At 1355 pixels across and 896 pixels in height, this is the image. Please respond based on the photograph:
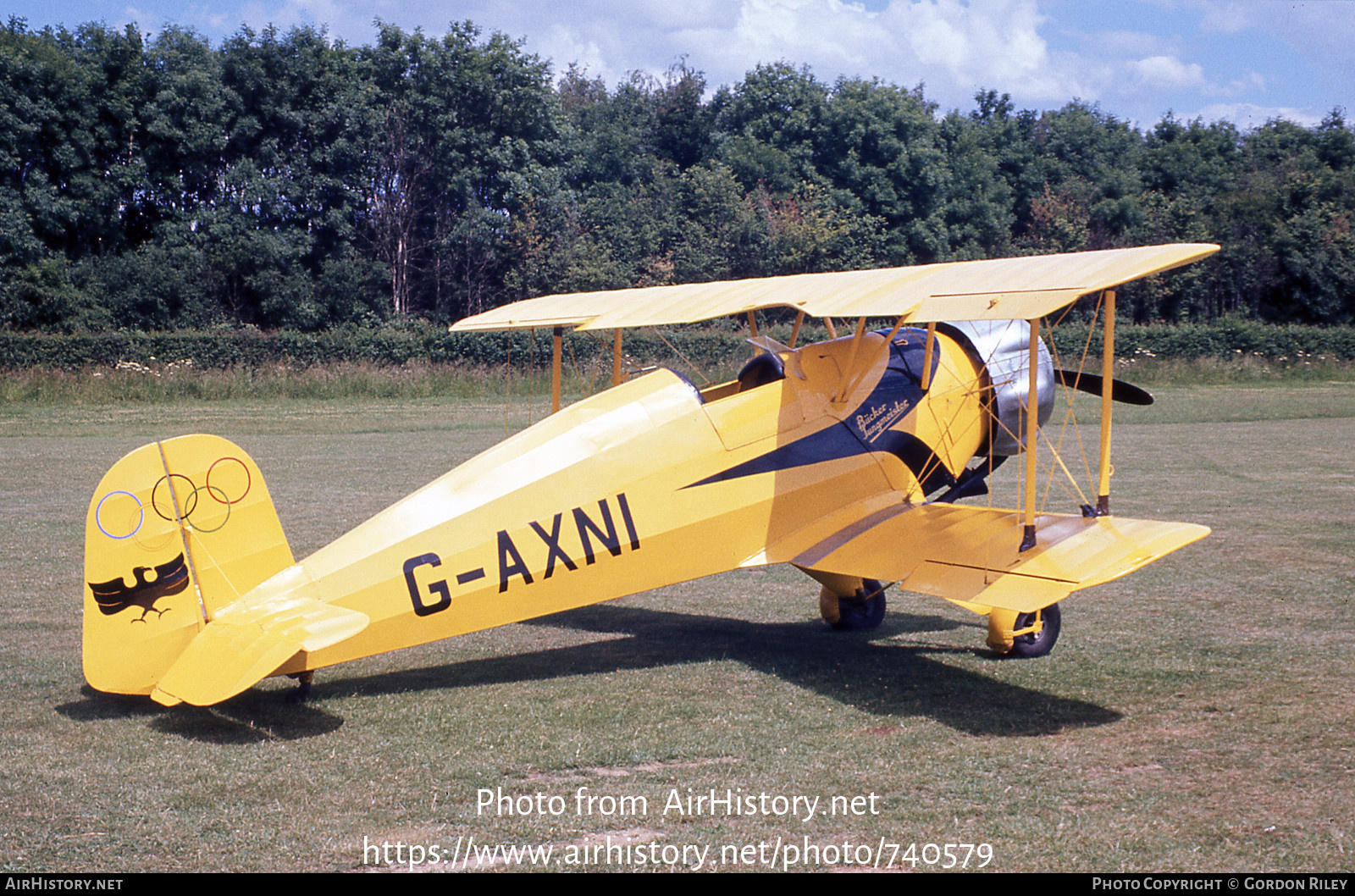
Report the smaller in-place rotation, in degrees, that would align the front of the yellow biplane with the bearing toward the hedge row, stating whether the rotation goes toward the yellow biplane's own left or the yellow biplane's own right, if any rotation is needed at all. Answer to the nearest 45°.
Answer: approximately 45° to the yellow biplane's own left

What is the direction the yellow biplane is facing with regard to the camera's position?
facing away from the viewer and to the right of the viewer
